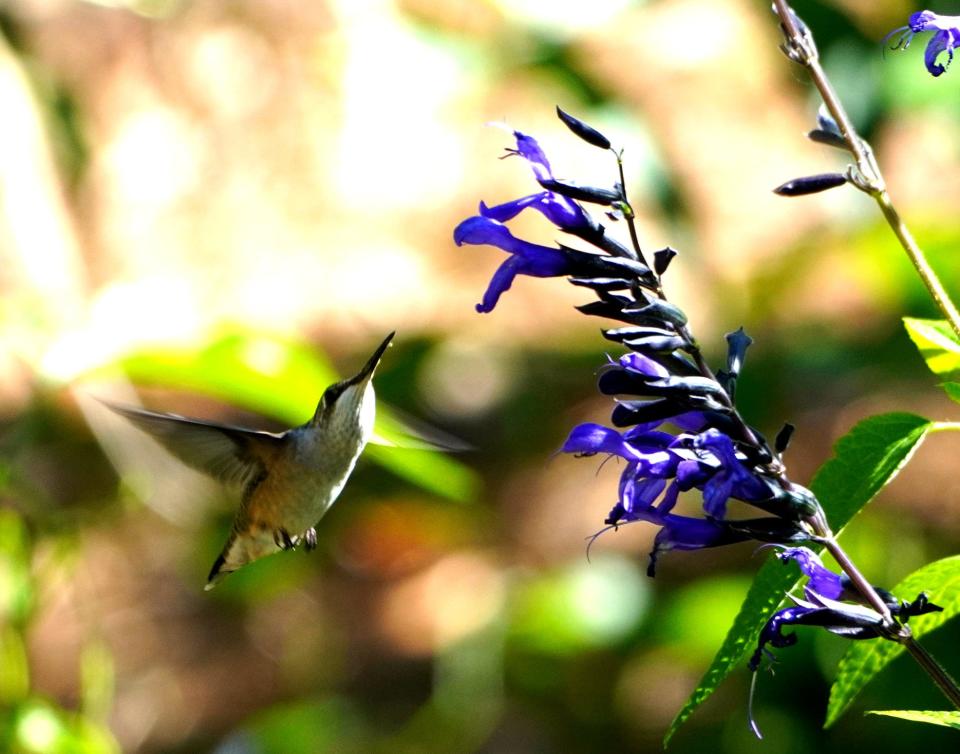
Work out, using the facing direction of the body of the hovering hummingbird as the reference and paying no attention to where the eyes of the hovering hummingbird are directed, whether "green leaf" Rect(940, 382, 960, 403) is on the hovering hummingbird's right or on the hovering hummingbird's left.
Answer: on the hovering hummingbird's left

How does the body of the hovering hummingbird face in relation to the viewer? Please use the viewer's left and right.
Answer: facing to the right of the viewer
